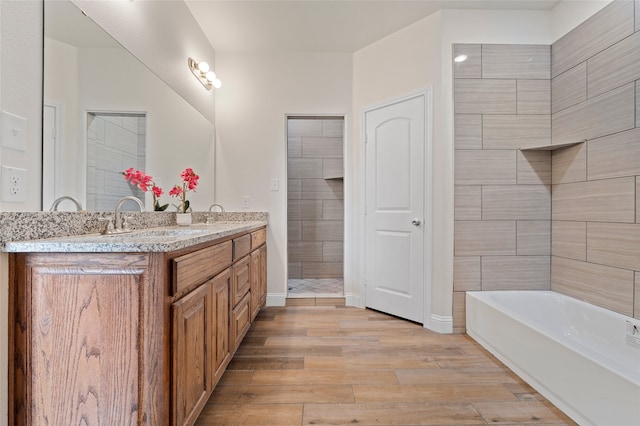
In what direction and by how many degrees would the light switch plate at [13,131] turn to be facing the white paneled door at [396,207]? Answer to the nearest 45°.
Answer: approximately 45° to its left

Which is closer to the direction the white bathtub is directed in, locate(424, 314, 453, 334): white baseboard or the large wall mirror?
the large wall mirror

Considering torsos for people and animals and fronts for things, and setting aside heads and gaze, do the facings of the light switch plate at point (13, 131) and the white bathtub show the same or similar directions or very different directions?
very different directions

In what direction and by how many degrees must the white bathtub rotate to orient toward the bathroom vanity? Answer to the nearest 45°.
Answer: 0° — it already faces it

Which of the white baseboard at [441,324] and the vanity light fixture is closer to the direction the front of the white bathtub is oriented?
the vanity light fixture

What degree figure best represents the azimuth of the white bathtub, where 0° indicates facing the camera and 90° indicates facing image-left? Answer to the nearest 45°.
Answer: approximately 45°

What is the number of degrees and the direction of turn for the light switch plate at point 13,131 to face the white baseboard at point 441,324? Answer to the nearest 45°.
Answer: approximately 45° to its left

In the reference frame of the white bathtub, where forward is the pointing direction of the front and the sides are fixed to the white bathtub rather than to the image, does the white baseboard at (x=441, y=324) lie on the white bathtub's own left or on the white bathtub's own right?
on the white bathtub's own right

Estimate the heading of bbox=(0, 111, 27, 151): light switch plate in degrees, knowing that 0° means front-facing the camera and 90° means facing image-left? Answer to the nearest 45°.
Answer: approximately 315°
